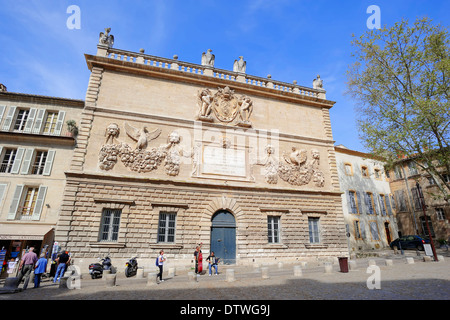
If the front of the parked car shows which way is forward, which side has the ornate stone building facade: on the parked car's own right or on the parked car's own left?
on the parked car's own left

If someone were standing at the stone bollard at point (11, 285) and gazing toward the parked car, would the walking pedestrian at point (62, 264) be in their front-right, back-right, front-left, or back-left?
front-left

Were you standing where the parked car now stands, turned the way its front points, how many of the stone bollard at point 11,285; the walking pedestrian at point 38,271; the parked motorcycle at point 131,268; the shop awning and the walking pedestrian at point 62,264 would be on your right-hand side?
0

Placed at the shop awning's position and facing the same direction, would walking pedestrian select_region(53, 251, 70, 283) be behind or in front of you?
in front

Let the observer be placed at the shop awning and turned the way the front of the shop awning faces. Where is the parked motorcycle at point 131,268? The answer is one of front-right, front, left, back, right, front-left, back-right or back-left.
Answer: front-left

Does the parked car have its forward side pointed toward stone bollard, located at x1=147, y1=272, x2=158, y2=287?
no

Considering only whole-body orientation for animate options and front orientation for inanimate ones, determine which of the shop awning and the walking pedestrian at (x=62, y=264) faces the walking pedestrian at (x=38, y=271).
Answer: the shop awning

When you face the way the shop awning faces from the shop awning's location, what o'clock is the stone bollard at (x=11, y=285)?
The stone bollard is roughly at 12 o'clock from the shop awning.

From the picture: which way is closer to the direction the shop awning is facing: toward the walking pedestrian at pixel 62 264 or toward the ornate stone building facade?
the walking pedestrian

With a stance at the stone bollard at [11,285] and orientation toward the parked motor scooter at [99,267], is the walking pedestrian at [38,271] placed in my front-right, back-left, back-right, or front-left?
front-left

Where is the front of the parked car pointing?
to the viewer's left
